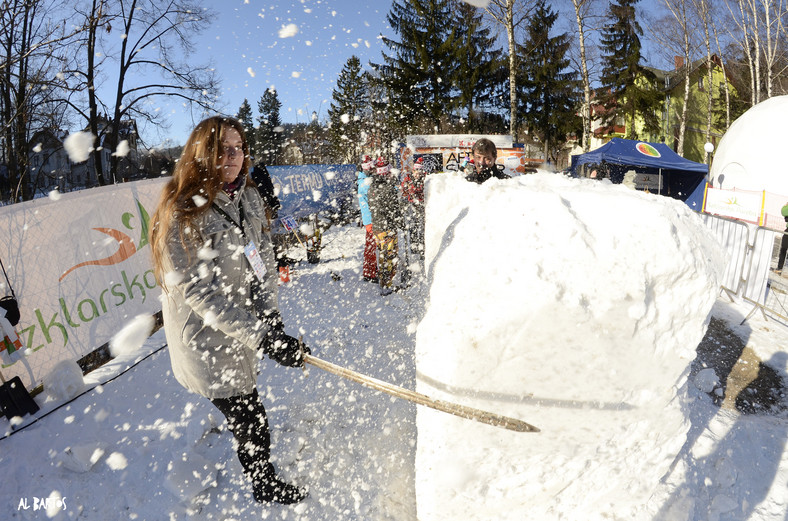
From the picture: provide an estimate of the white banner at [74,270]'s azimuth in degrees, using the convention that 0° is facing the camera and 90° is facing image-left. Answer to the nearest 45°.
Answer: approximately 315°

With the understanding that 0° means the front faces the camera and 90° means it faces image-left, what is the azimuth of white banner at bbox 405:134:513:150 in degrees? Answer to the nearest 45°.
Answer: approximately 0°

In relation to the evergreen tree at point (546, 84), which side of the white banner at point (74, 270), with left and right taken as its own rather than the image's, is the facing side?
left

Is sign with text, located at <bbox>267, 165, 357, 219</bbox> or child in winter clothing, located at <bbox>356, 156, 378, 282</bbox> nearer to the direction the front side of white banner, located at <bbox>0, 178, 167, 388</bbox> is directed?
the child in winter clothing

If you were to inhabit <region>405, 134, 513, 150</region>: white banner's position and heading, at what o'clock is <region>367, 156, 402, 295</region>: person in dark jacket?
The person in dark jacket is roughly at 12 o'clock from the white banner.

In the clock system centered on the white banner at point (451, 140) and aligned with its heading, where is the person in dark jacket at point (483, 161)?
The person in dark jacket is roughly at 12 o'clock from the white banner.

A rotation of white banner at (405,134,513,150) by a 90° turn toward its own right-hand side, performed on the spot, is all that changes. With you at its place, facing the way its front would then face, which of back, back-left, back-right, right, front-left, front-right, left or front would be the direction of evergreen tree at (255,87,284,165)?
front-right

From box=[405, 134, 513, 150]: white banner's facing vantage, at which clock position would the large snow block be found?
The large snow block is roughly at 12 o'clock from the white banner.
